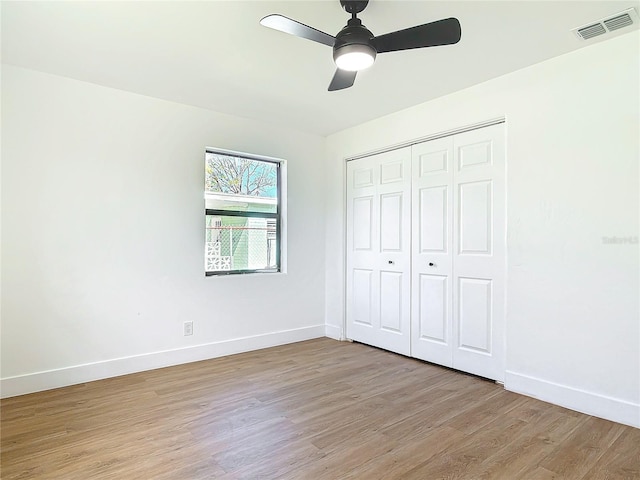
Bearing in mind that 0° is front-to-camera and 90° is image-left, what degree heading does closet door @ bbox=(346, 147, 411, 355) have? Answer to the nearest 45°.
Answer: approximately 45°

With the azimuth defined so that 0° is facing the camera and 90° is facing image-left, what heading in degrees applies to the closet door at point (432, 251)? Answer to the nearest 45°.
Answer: approximately 45°

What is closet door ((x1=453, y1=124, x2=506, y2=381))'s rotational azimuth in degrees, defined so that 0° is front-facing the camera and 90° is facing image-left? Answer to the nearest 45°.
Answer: approximately 45°

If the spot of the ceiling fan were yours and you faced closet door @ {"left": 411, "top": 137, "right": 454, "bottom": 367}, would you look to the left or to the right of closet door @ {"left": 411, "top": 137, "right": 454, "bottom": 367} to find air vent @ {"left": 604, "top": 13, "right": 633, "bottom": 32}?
right

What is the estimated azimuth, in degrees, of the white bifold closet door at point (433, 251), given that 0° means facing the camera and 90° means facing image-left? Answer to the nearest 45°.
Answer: approximately 45°
